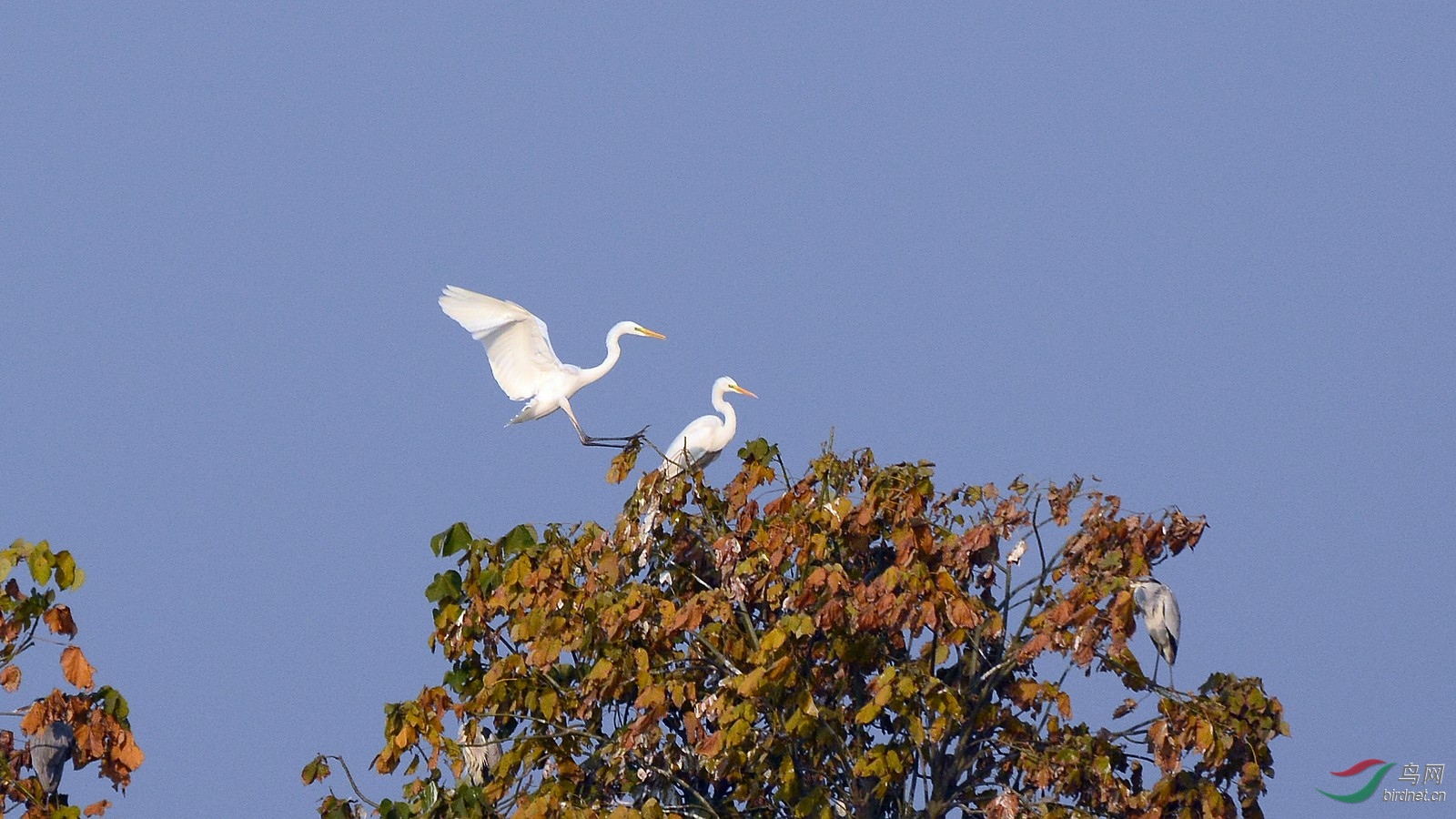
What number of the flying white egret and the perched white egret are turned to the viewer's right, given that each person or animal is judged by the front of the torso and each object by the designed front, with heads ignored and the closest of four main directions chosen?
2

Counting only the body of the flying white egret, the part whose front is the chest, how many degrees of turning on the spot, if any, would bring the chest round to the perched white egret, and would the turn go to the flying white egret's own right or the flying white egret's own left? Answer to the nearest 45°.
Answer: approximately 45° to the flying white egret's own right

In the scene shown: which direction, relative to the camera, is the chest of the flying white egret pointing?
to the viewer's right

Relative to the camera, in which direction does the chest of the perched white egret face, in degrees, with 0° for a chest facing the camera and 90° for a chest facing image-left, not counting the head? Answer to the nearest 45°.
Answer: approximately 270°
